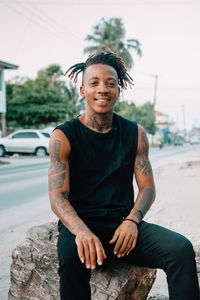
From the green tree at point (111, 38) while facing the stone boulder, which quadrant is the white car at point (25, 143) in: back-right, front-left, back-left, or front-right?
front-right

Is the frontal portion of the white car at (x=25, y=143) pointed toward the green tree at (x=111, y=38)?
no

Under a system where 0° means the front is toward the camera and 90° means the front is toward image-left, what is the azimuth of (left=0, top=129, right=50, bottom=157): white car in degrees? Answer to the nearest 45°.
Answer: approximately 90°

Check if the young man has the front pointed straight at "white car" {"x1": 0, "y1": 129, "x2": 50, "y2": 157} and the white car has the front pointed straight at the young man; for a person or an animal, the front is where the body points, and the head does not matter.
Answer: no

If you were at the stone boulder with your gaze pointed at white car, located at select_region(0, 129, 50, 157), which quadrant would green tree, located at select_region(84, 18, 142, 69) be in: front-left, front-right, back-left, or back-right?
front-right

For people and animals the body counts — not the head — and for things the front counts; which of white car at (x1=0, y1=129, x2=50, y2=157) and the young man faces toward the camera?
the young man

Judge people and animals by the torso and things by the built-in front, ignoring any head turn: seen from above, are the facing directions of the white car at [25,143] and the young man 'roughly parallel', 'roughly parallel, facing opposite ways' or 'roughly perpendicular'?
roughly perpendicular

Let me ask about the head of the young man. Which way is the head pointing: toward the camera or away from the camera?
toward the camera

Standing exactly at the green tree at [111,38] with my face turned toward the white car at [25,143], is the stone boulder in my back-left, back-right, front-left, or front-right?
front-left

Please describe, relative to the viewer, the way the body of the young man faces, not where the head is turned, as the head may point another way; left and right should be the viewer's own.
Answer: facing the viewer

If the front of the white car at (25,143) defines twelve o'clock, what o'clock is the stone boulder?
The stone boulder is roughly at 9 o'clock from the white car.

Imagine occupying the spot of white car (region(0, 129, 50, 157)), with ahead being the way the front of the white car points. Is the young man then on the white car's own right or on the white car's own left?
on the white car's own left

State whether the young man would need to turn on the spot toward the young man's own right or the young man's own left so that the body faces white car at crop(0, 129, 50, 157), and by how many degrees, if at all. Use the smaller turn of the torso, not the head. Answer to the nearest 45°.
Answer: approximately 180°

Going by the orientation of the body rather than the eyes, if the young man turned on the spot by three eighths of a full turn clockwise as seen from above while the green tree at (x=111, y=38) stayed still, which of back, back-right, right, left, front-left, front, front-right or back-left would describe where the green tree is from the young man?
front-right

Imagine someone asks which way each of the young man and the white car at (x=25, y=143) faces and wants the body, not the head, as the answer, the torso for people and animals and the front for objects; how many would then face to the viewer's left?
1
